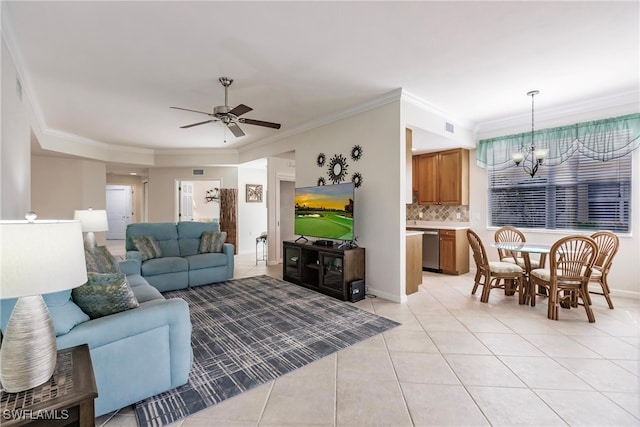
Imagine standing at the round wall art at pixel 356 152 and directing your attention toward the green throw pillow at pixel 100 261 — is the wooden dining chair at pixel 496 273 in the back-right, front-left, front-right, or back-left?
back-left

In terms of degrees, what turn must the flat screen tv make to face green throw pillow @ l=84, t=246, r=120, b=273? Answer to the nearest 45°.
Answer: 0° — it already faces it

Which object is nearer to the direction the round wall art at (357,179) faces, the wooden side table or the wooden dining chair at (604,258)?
the wooden side table

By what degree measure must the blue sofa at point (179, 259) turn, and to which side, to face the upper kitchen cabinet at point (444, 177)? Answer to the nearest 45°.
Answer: approximately 45° to its left

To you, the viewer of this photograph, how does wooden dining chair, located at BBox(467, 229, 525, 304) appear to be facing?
facing to the right of the viewer

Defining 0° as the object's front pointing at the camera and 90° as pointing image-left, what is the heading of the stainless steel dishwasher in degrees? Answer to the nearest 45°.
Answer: approximately 45°

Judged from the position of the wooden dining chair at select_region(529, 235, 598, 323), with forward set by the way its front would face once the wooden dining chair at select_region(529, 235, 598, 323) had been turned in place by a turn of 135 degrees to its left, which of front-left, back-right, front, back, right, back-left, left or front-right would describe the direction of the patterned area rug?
front-right
